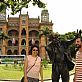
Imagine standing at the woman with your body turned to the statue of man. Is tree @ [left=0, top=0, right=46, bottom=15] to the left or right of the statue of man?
left

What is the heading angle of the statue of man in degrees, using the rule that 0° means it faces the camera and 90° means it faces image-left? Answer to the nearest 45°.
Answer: approximately 0°

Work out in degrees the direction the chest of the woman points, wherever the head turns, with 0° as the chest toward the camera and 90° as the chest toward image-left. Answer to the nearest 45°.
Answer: approximately 0°

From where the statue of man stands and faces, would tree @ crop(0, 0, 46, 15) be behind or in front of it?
behind

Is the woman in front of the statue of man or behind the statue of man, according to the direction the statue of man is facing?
in front

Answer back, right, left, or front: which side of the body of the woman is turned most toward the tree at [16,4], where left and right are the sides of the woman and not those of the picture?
back

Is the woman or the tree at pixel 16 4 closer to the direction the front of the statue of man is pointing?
the woman

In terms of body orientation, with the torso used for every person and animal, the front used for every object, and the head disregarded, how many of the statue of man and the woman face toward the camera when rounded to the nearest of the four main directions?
2

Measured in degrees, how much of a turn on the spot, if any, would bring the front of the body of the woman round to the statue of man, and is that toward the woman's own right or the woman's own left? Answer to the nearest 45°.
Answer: approximately 135° to the woman's own left
